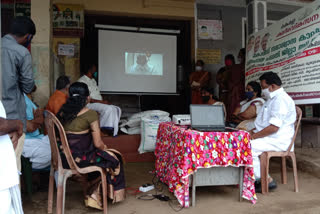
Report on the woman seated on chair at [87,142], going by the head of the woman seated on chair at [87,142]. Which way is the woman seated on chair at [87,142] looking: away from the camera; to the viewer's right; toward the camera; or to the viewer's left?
away from the camera

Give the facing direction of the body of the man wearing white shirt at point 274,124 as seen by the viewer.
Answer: to the viewer's left

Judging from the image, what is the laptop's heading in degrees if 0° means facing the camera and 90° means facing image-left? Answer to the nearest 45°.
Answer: approximately 315°

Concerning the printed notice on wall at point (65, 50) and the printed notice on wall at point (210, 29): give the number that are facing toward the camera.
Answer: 2

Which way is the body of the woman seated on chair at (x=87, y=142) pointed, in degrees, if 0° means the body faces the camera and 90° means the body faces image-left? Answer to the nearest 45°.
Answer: approximately 225°

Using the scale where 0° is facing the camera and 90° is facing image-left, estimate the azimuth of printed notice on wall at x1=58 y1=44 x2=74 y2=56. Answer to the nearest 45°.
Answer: approximately 0°

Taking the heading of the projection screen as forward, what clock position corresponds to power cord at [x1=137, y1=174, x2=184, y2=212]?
The power cord is roughly at 12 o'clock from the projection screen.

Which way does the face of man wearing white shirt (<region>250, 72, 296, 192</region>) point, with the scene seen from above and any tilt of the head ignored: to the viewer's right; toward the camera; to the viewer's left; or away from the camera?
to the viewer's left
